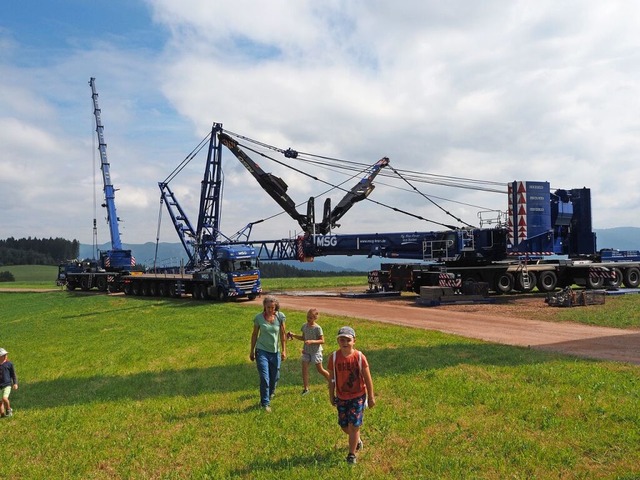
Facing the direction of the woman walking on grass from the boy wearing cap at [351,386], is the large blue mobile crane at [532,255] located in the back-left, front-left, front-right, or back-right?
front-right

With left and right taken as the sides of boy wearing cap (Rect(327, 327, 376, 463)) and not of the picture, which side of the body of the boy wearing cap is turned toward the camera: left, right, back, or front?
front

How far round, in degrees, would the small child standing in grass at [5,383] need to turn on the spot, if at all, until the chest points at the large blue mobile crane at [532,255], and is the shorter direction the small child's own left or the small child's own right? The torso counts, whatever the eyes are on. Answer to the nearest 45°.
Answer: approximately 90° to the small child's own left

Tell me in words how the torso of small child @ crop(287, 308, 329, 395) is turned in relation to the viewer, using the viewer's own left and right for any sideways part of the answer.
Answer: facing the viewer and to the left of the viewer

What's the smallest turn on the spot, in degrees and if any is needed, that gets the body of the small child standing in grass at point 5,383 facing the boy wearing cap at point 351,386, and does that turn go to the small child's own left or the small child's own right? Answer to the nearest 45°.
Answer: approximately 45° to the small child's own left

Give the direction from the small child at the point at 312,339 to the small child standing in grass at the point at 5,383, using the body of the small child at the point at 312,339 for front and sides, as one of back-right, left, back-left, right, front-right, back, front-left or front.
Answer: front-right

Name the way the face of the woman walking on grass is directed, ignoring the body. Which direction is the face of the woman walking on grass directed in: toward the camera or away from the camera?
toward the camera

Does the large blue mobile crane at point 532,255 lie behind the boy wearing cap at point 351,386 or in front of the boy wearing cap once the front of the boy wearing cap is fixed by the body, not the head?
behind

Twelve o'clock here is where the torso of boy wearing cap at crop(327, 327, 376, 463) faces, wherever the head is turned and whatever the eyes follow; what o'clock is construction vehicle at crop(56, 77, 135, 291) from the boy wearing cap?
The construction vehicle is roughly at 5 o'clock from the boy wearing cap.

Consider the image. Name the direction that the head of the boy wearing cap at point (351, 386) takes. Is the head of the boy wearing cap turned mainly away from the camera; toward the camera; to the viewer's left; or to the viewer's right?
toward the camera

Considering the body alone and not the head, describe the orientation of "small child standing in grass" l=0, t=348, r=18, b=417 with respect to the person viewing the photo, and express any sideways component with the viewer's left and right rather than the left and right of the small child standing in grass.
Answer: facing the viewer
